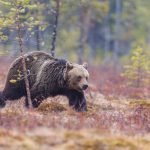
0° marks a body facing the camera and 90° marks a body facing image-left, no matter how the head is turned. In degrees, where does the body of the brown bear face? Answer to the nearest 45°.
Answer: approximately 270°

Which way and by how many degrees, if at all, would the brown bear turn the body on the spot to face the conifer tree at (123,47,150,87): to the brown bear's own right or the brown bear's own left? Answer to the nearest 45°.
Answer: approximately 45° to the brown bear's own left
